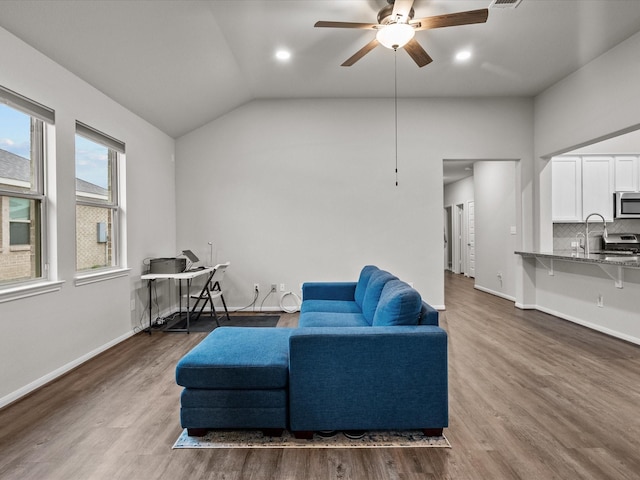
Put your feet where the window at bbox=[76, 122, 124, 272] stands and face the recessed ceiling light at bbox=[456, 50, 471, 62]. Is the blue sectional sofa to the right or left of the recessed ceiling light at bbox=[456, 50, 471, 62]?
right

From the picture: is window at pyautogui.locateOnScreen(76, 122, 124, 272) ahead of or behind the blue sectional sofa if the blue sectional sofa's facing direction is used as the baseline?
ahead
